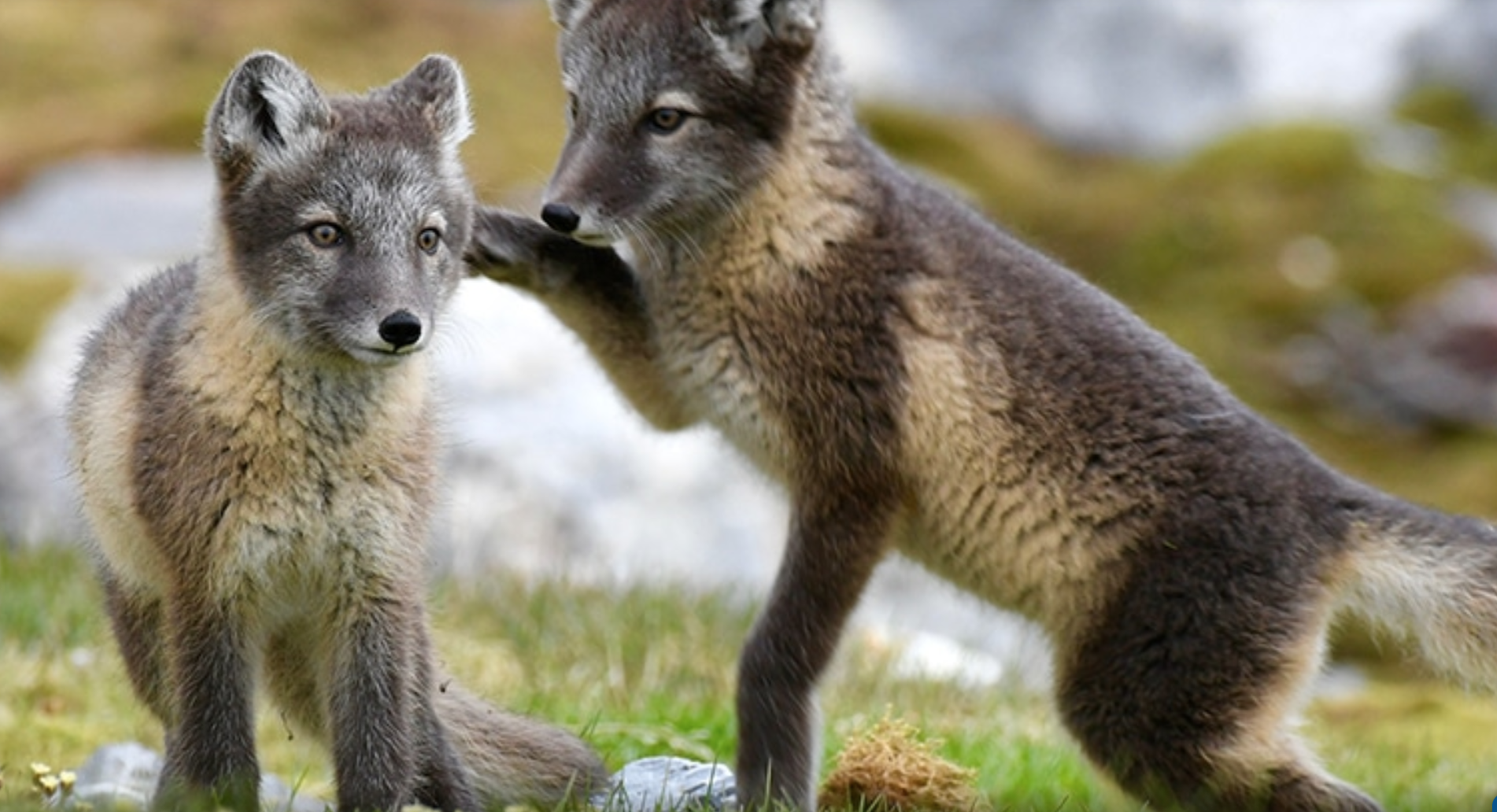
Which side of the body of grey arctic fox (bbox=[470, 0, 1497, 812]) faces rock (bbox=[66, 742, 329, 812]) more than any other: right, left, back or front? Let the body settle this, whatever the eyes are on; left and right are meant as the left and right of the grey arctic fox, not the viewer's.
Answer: front

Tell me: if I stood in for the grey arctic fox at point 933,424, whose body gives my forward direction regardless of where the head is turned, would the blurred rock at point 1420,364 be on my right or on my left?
on my right

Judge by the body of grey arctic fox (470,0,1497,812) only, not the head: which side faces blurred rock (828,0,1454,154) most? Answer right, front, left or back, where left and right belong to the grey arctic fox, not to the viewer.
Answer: right

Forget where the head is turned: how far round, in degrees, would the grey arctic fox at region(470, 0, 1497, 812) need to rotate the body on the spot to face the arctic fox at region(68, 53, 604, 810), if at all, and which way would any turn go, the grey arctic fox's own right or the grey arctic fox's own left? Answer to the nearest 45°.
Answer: approximately 45° to the grey arctic fox's own left

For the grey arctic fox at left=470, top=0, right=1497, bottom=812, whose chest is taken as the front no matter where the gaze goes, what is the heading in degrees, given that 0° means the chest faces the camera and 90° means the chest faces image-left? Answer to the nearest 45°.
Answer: approximately 90°

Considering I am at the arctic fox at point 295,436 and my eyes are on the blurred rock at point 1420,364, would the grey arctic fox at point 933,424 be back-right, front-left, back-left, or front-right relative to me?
front-right
